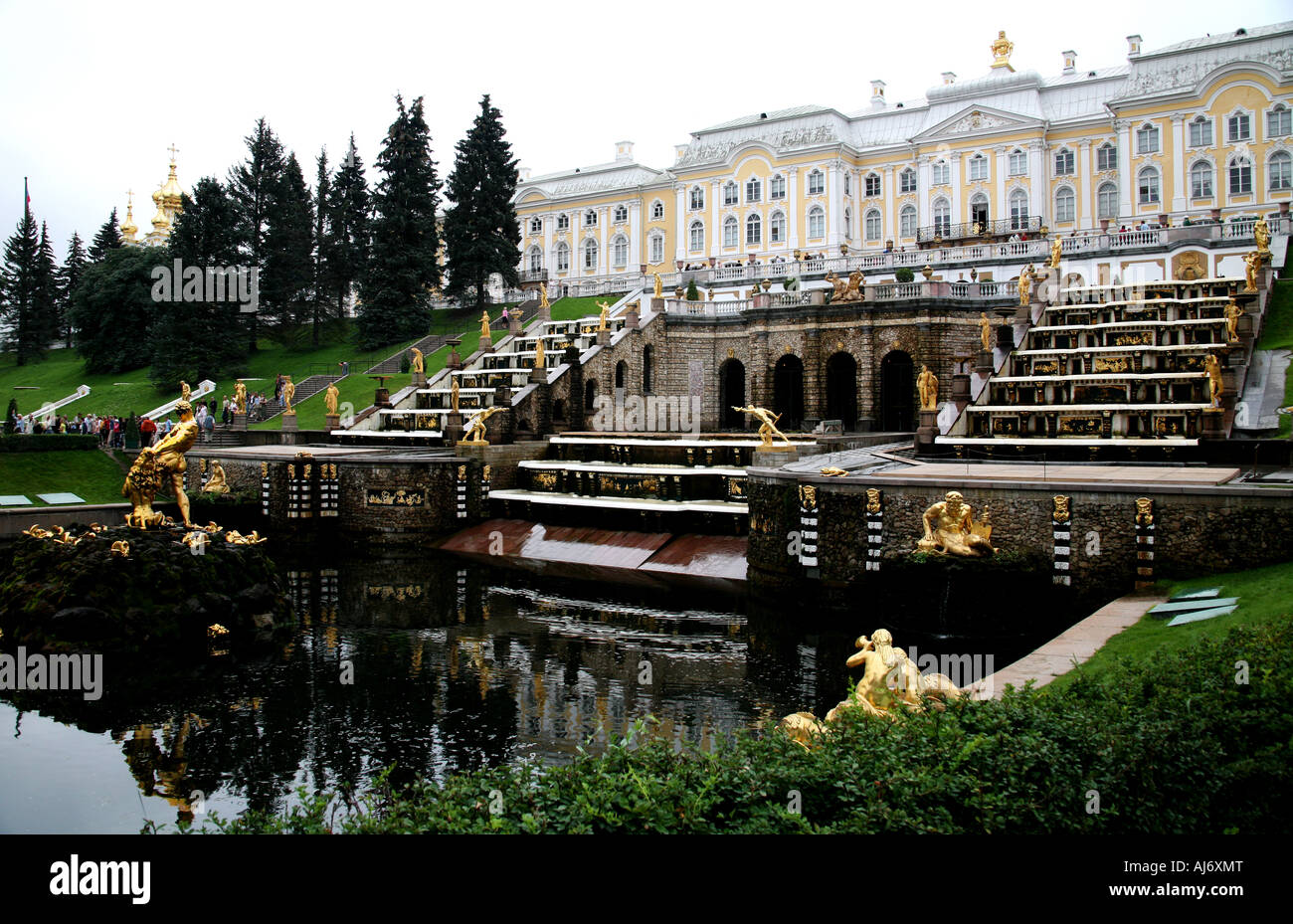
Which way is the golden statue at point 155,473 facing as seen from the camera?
to the viewer's left

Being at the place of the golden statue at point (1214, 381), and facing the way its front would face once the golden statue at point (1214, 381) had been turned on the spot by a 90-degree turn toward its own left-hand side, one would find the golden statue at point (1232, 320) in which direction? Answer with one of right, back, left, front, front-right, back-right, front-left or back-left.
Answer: back-left

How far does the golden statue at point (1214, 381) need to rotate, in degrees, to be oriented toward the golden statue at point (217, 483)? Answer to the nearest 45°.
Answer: approximately 45° to its right

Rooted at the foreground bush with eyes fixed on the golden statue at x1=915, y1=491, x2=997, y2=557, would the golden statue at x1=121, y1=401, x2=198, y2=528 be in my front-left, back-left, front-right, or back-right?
front-left

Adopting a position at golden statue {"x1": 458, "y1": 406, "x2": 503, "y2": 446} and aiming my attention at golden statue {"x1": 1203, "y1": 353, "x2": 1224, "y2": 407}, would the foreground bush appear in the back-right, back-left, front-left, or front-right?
front-right

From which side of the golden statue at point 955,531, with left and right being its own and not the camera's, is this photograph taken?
front

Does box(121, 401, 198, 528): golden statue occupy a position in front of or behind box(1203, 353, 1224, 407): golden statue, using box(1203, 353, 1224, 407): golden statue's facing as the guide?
in front

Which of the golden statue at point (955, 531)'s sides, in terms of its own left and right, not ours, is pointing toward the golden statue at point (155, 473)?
right

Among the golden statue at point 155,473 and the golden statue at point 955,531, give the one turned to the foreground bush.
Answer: the golden statue at point 955,531
